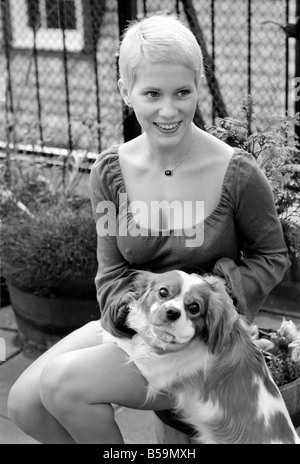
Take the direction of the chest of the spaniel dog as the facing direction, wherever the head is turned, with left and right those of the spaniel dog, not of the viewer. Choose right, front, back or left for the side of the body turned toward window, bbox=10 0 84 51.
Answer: right

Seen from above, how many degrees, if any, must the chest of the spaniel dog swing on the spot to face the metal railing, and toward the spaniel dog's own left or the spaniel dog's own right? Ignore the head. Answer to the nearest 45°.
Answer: approximately 90° to the spaniel dog's own right

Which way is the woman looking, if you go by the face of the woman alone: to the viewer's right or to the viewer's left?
to the viewer's right

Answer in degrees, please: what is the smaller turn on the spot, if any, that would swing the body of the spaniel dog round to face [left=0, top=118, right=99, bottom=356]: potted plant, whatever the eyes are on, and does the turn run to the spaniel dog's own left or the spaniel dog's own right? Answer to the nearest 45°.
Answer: approximately 45° to the spaniel dog's own right

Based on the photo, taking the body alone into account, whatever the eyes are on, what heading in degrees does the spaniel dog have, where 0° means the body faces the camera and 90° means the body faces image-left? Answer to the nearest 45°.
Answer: approximately 90°
